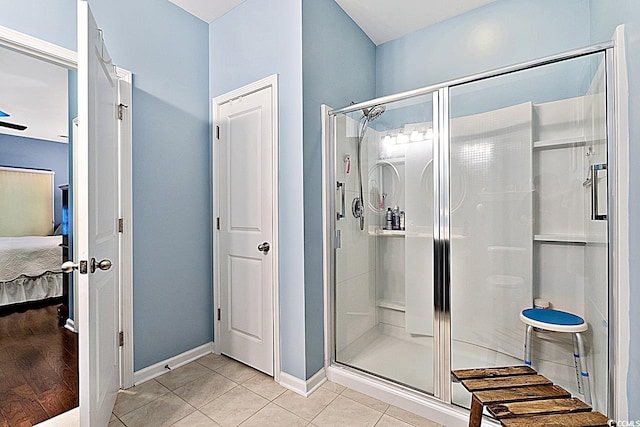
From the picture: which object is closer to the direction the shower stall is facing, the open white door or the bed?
the open white door

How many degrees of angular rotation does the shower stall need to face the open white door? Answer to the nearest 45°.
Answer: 0° — it already faces it

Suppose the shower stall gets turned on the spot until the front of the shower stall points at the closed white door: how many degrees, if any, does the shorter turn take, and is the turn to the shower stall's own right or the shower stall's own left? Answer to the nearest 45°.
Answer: approximately 45° to the shower stall's own right

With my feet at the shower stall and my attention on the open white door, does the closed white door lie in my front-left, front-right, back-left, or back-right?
front-right

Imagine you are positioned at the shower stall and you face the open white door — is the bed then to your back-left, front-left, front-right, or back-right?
front-right

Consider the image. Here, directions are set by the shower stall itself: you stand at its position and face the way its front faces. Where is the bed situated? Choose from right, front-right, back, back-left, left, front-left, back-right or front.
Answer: front-right

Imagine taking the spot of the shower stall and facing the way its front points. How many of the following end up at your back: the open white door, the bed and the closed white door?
0

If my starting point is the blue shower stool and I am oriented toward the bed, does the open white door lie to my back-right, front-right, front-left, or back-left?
front-left

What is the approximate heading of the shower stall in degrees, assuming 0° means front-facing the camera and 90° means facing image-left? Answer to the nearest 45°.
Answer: approximately 45°
